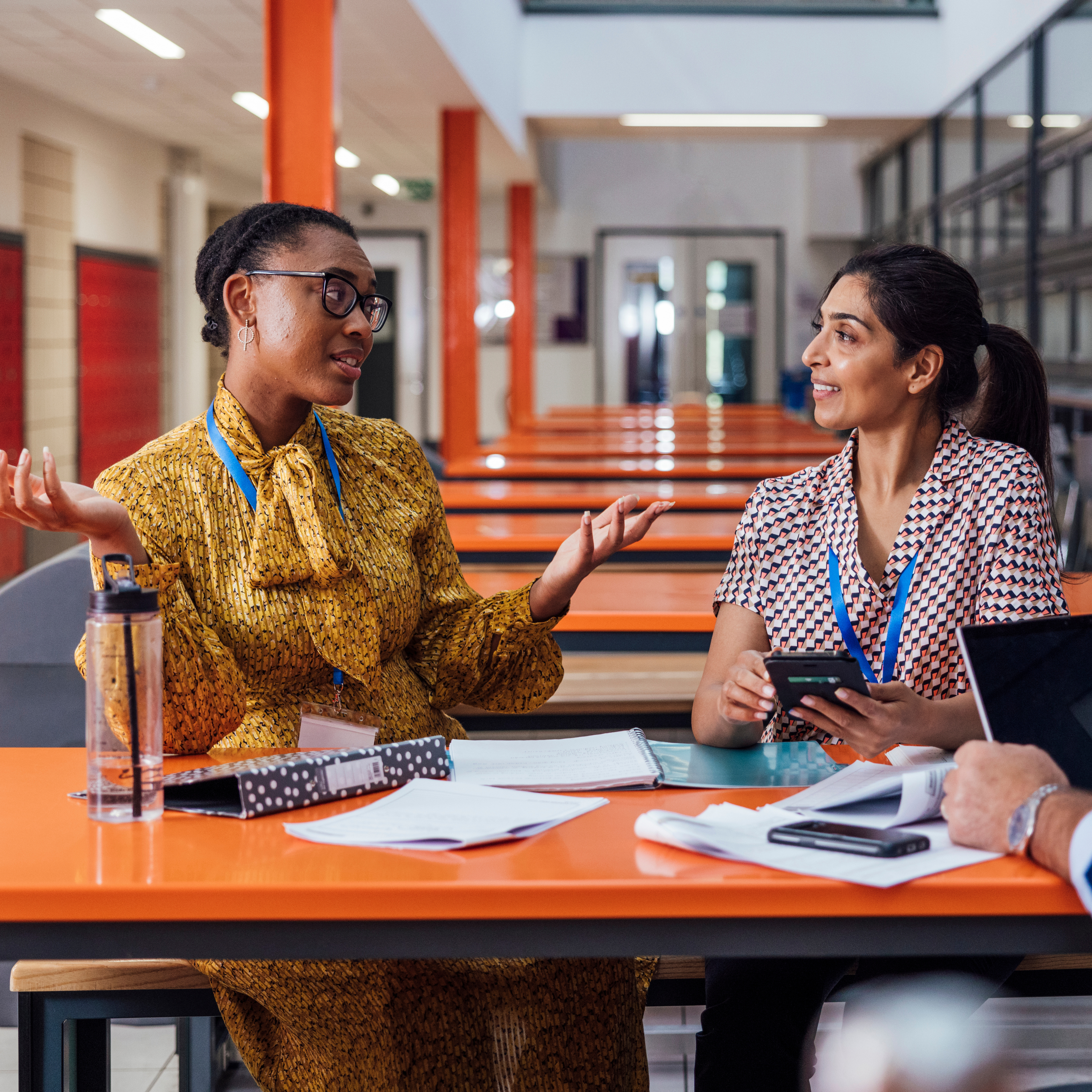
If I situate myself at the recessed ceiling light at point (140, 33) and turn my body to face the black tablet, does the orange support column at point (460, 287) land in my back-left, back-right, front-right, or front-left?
back-left

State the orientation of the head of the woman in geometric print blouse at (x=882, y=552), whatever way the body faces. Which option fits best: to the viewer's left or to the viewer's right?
to the viewer's left

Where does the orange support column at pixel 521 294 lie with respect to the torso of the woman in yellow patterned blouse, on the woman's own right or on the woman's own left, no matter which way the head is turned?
on the woman's own left

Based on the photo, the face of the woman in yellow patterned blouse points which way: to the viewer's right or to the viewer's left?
to the viewer's right

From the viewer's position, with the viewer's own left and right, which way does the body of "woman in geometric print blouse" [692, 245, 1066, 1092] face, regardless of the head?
facing the viewer and to the left of the viewer

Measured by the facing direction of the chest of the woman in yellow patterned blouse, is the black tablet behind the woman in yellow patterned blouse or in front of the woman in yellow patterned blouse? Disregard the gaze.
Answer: in front

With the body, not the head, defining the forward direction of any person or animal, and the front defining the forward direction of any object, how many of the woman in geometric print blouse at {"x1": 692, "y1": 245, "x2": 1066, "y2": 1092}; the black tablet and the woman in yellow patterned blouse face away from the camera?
0

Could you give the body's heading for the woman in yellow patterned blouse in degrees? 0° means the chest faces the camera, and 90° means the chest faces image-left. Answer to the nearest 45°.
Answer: approximately 315°

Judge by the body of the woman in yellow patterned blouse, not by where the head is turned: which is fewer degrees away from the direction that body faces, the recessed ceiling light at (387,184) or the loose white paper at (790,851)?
the loose white paper

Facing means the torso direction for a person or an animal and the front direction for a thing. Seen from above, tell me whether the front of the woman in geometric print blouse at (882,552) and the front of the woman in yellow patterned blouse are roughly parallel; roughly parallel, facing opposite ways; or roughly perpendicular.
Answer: roughly perpendicular

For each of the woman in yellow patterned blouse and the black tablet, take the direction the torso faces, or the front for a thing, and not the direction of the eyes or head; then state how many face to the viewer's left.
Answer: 0
